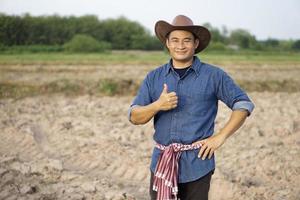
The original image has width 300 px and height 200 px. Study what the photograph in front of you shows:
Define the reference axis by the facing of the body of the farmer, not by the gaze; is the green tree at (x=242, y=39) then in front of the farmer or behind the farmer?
behind

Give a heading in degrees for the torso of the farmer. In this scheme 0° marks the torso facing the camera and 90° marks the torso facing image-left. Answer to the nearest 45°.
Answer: approximately 0°

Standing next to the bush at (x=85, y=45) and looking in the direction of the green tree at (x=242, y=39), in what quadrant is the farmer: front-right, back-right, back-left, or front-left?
back-right

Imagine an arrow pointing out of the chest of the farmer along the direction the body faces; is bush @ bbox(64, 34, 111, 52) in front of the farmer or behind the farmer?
behind

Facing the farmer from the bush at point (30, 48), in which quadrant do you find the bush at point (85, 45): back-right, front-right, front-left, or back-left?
front-left
